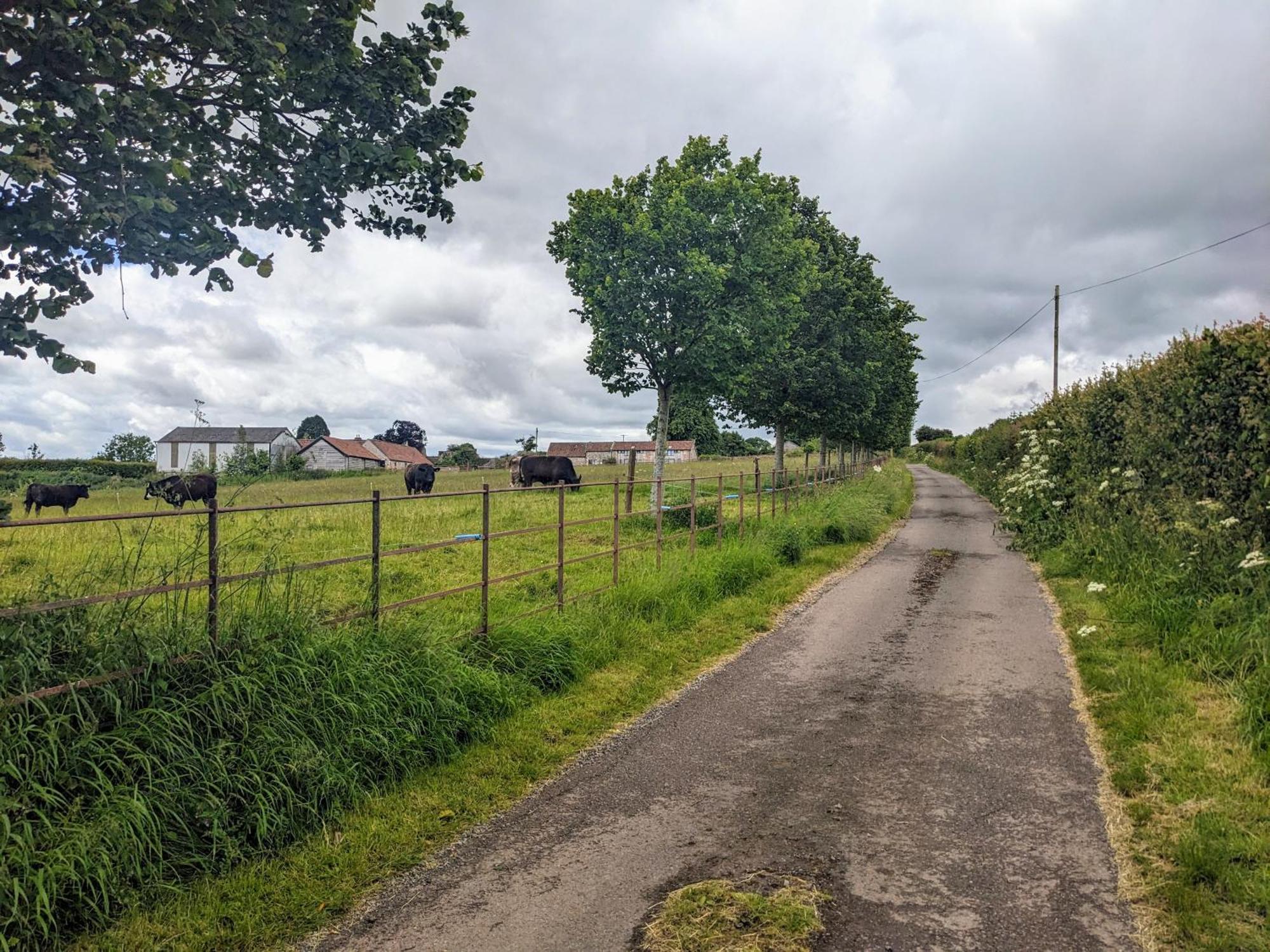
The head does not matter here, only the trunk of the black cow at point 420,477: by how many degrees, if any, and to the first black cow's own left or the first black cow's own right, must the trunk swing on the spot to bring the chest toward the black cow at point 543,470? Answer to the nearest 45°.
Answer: approximately 45° to the first black cow's own left

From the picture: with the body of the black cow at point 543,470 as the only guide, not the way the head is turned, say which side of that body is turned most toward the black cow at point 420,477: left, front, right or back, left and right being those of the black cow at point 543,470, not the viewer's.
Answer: back

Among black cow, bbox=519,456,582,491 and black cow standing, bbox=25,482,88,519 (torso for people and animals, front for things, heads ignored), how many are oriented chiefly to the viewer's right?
2

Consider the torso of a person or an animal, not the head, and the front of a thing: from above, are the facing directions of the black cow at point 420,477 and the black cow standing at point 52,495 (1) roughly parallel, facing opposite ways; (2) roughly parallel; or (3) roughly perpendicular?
roughly perpendicular

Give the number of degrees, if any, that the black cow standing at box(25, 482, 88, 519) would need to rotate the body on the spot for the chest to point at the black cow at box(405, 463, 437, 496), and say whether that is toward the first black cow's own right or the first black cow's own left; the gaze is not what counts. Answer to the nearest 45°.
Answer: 0° — it already faces it

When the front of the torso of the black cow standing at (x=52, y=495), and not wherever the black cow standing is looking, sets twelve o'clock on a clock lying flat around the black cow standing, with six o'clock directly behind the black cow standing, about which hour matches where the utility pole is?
The utility pole is roughly at 1 o'clock from the black cow standing.

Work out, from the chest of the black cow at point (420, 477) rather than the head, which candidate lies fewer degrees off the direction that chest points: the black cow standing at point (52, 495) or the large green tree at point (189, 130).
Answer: the large green tree

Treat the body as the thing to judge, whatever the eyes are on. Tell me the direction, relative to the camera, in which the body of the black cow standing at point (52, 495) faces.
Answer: to the viewer's right

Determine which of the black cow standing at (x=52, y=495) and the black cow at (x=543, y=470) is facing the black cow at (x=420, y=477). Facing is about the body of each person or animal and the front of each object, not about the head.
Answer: the black cow standing

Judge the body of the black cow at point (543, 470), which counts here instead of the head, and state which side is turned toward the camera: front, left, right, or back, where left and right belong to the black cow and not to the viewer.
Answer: right

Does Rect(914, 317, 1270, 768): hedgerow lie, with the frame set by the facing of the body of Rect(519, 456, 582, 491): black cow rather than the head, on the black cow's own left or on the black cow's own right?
on the black cow's own right
